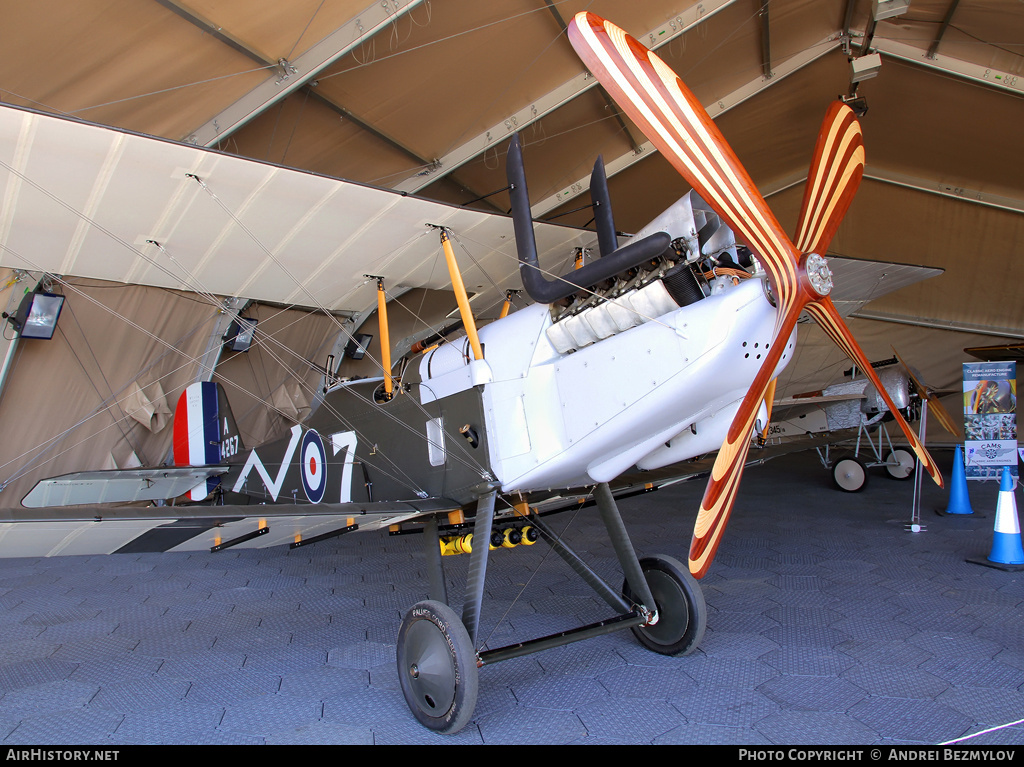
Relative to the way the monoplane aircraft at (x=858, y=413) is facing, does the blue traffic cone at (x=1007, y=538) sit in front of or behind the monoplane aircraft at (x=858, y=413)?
in front

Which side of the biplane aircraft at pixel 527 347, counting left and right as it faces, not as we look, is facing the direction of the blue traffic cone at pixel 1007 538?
left

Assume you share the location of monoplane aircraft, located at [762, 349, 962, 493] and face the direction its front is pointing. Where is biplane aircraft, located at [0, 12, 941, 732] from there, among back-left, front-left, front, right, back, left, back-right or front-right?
front-right

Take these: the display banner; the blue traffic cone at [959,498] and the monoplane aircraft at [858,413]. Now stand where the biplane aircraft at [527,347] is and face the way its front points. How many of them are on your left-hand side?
3

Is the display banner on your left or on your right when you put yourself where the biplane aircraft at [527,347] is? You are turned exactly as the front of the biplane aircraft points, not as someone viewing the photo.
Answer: on your left

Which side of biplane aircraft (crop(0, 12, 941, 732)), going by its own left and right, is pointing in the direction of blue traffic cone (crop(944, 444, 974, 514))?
left

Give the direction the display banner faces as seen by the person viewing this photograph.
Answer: facing the viewer

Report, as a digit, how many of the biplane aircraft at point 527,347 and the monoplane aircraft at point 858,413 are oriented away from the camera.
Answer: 0

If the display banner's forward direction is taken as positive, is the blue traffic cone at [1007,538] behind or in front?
in front

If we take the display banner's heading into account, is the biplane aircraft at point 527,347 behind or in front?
in front

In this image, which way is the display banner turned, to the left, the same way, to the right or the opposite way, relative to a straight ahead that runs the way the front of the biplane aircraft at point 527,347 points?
to the right

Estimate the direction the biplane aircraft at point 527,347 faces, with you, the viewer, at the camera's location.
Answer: facing the viewer and to the right of the viewer

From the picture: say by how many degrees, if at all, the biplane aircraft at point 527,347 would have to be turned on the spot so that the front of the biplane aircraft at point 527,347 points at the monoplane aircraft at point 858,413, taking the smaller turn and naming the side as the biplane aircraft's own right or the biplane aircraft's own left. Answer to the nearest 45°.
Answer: approximately 90° to the biplane aircraft's own left
